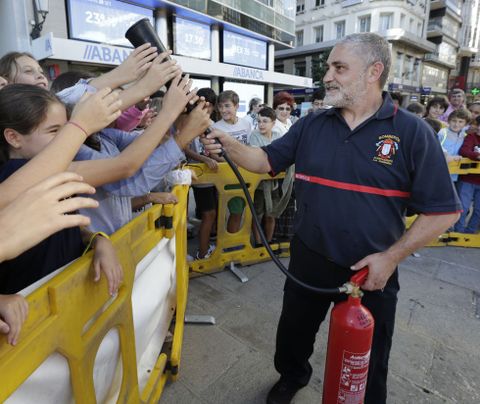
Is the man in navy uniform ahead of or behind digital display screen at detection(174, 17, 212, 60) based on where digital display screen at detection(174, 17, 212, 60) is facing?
ahead

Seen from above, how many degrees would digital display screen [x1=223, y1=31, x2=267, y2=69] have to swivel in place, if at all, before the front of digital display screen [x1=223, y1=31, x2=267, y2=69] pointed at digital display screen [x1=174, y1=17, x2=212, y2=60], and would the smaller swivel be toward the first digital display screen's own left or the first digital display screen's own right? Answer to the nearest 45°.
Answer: approximately 90° to the first digital display screen's own right

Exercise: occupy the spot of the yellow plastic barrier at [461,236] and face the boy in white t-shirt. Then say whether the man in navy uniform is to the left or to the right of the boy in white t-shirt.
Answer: left

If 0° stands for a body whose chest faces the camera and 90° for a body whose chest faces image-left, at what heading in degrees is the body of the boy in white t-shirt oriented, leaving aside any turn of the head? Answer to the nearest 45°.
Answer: approximately 0°

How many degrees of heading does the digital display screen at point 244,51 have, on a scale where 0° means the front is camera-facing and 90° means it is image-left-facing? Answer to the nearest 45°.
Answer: approximately 315°

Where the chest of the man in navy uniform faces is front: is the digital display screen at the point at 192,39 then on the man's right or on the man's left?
on the man's right

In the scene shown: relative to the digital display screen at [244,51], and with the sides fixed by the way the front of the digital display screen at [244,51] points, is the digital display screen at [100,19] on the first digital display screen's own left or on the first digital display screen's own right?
on the first digital display screen's own right

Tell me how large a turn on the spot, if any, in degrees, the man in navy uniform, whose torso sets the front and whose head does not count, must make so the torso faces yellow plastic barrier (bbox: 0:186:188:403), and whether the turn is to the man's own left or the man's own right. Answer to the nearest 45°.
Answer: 0° — they already face it

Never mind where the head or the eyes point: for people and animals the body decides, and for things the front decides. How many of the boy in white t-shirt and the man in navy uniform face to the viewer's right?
0

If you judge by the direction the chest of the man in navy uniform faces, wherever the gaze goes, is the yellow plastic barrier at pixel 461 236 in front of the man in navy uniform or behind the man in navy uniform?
behind

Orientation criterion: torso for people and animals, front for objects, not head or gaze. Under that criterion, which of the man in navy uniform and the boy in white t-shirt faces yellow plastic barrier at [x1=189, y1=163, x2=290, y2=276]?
the boy in white t-shirt

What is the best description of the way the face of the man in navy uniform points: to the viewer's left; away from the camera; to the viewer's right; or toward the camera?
to the viewer's left

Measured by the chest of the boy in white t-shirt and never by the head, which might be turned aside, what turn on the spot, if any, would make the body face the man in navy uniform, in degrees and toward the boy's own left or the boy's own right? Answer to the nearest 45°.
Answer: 0° — they already face them

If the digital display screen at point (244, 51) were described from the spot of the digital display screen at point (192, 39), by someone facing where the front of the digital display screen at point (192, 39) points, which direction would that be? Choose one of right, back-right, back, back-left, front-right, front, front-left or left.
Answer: left

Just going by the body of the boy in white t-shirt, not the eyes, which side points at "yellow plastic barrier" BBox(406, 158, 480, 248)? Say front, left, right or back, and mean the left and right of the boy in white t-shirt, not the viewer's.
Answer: left

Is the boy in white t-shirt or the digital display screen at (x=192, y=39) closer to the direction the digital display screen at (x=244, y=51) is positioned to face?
the boy in white t-shirt

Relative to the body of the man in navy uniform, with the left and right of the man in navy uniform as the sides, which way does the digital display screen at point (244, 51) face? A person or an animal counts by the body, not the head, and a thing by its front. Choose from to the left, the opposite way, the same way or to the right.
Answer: to the left
